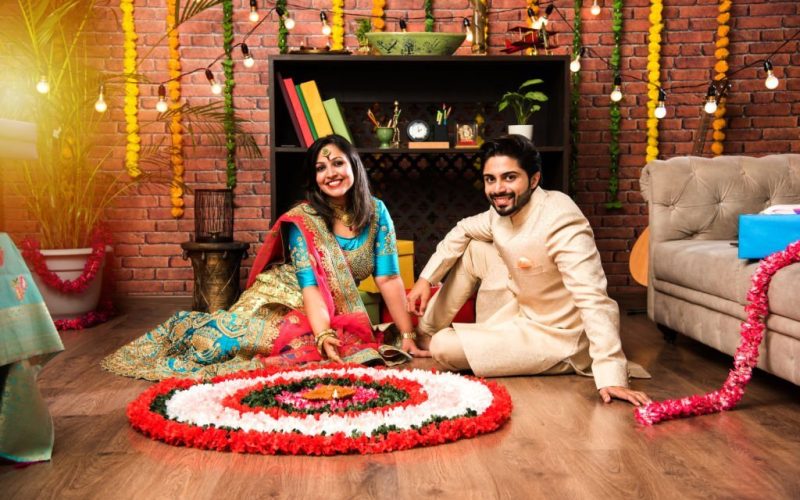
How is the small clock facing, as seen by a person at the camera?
facing the viewer

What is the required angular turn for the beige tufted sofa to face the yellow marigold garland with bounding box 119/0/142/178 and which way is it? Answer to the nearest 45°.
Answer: approximately 45° to its right

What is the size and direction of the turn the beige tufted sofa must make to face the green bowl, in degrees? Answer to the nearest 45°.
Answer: approximately 45° to its right

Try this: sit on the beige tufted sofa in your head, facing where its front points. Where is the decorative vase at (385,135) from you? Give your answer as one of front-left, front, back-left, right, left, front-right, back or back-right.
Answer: front-right

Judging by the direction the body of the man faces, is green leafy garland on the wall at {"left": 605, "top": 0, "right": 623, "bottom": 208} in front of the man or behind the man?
behind

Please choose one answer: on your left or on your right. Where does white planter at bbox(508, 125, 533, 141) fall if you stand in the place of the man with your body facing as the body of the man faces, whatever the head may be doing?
on your right

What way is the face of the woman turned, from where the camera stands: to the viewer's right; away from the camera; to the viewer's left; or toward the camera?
toward the camera

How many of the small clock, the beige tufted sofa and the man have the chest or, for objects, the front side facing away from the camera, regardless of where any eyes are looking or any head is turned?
0

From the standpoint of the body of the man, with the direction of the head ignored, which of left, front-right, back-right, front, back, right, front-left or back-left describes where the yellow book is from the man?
right

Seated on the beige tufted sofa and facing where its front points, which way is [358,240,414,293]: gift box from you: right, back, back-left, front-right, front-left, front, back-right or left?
front-right
